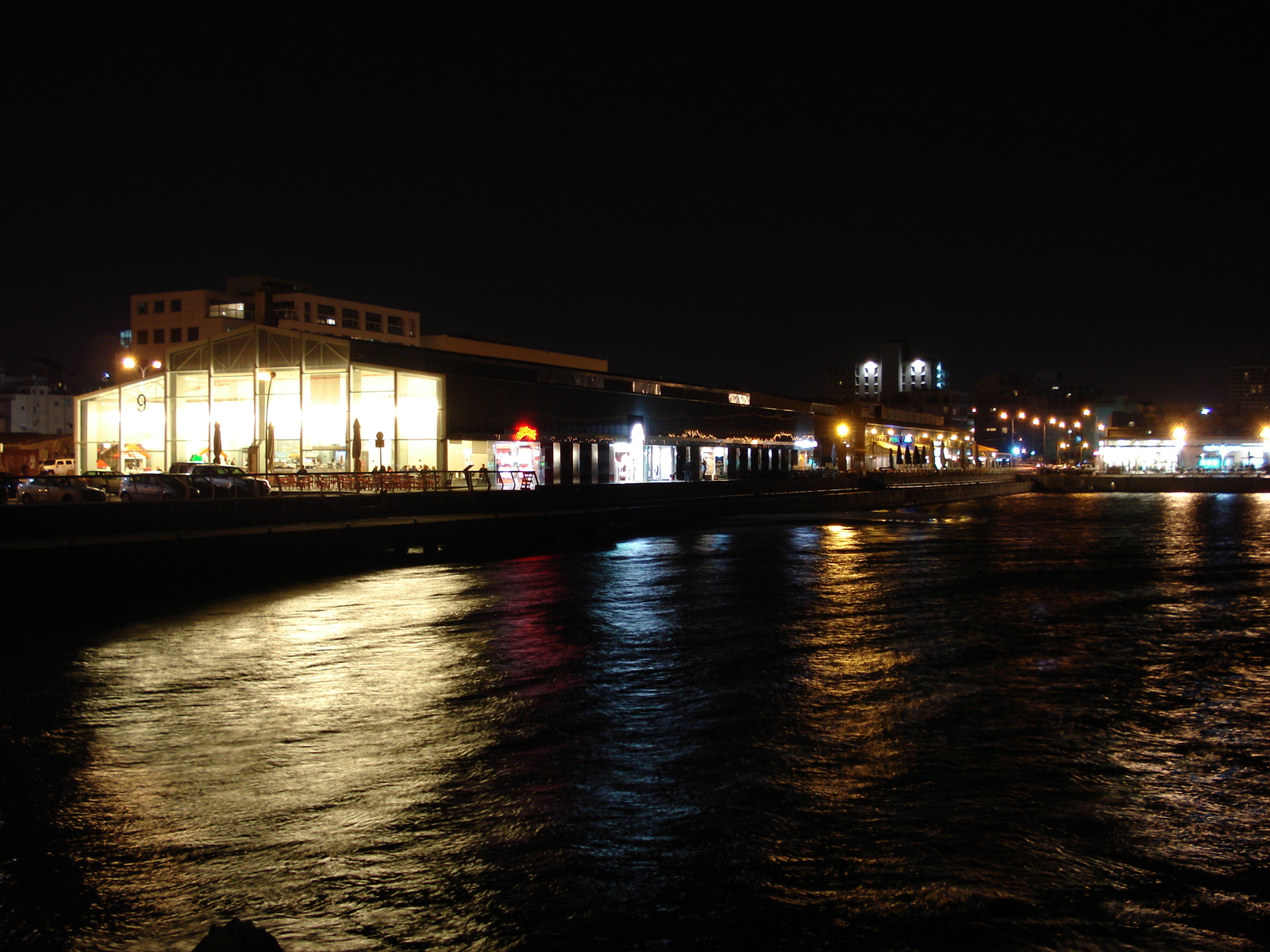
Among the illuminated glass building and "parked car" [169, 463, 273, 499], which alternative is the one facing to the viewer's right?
the parked car
